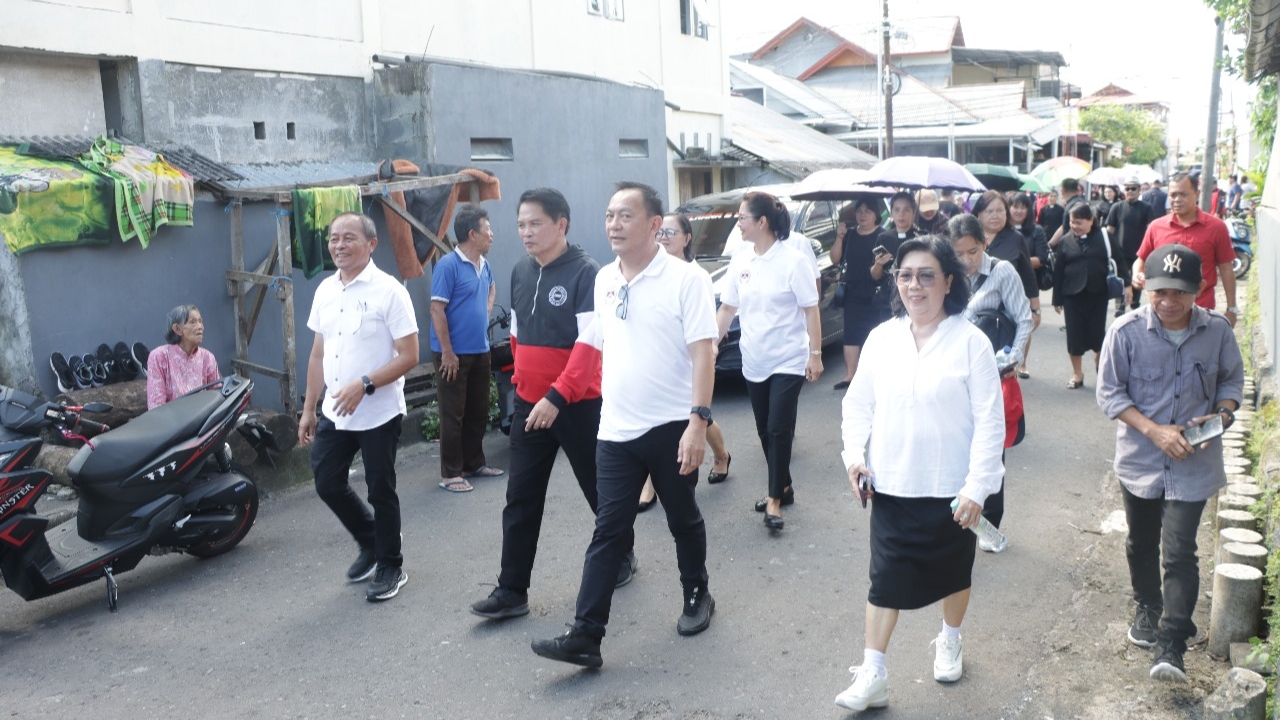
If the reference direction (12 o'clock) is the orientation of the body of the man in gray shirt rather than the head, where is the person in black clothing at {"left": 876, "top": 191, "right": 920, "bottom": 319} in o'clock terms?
The person in black clothing is roughly at 5 o'clock from the man in gray shirt.

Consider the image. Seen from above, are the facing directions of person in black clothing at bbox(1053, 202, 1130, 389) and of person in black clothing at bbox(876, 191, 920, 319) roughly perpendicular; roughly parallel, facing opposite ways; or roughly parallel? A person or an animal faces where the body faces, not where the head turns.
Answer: roughly parallel

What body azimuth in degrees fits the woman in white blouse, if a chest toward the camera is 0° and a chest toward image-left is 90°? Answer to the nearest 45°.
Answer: approximately 45°

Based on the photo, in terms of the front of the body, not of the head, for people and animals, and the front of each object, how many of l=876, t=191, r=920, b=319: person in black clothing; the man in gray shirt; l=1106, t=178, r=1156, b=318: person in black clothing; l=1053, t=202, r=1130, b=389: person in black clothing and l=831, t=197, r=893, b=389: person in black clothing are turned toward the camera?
5

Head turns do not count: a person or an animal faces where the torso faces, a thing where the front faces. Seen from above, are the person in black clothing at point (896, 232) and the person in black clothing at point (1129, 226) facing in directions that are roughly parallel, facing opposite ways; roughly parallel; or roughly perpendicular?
roughly parallel

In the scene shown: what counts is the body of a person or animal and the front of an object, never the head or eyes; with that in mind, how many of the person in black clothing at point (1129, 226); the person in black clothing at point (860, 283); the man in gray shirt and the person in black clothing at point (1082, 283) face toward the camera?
4

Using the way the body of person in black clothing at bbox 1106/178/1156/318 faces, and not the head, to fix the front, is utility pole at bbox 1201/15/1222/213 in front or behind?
behind

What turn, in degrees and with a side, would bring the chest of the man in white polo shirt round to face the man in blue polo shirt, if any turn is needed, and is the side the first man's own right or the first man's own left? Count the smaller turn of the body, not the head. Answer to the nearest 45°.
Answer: approximately 135° to the first man's own right

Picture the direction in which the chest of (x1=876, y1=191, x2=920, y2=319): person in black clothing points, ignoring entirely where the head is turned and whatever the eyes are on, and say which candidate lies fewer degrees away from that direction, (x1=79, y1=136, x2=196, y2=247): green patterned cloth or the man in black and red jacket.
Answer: the man in black and red jacket

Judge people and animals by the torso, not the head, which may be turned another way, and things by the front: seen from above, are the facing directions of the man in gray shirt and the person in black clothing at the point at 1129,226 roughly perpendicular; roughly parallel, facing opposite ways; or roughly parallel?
roughly parallel

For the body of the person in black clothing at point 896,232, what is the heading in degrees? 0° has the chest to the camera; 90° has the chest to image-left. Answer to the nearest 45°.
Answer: approximately 0°

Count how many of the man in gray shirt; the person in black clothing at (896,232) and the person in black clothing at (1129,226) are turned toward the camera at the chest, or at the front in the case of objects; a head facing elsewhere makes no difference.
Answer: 3

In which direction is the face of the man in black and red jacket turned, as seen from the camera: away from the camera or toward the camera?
toward the camera

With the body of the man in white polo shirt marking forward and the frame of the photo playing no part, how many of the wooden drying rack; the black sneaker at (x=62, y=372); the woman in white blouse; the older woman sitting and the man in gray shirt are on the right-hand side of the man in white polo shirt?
3

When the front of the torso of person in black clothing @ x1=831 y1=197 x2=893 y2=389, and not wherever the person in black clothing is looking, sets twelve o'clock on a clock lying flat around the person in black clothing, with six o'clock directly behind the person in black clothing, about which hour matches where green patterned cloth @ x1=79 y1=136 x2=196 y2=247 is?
The green patterned cloth is roughly at 2 o'clock from the person in black clothing.

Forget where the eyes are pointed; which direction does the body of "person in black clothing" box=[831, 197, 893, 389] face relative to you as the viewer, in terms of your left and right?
facing the viewer

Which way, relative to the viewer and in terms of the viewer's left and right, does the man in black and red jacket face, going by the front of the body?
facing the viewer and to the left of the viewer

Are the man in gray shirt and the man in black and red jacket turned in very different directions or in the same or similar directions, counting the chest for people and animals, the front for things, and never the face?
same or similar directions

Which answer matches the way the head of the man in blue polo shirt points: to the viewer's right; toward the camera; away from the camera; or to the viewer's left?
to the viewer's right
